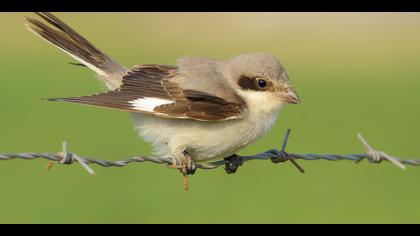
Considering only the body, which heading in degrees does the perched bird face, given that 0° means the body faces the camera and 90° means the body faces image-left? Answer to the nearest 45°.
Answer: approximately 270°
